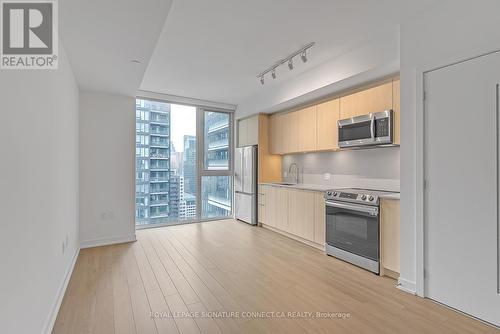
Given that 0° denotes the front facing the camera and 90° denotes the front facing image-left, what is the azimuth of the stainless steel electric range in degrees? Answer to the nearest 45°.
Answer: approximately 45°

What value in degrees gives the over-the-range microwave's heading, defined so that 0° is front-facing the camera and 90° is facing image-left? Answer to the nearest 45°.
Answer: approximately 45°

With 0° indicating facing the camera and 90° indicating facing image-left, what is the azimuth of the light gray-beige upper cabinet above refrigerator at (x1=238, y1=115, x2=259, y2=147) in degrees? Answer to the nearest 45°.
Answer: approximately 45°
